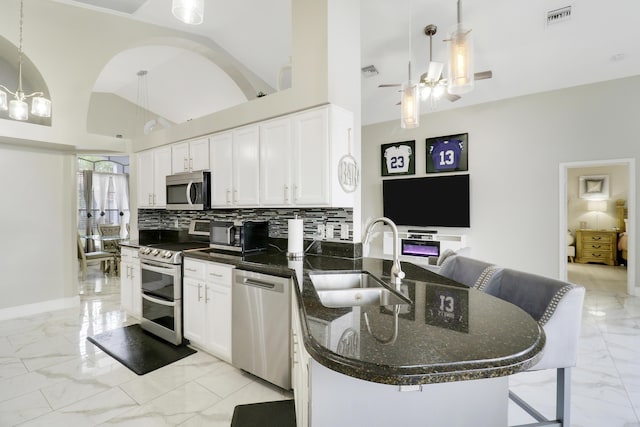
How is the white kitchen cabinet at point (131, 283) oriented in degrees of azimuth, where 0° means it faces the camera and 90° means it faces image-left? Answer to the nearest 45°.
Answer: approximately 45°

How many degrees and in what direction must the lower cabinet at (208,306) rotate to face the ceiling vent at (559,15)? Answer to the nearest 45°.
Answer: approximately 135° to its left

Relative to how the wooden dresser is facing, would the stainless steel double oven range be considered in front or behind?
in front

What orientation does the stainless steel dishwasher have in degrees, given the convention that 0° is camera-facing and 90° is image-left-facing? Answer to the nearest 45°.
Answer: approximately 45°

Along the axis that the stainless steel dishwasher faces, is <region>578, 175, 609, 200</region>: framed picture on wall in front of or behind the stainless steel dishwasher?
behind
